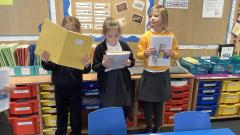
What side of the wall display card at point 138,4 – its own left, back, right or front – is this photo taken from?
front

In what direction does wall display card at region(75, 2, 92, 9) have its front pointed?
toward the camera

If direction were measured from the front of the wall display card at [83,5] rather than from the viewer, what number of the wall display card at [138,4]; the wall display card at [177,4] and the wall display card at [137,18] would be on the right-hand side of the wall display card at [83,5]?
0

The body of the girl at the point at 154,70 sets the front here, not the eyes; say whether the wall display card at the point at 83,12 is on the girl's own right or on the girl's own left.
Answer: on the girl's own right

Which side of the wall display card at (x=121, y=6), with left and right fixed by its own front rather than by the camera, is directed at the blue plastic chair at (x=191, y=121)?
front

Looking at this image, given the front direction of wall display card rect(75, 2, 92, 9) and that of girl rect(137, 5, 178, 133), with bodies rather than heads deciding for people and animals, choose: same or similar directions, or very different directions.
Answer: same or similar directions

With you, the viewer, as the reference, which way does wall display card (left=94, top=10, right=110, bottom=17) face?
facing the viewer

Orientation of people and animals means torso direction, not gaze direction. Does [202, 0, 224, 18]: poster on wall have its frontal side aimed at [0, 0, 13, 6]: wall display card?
no

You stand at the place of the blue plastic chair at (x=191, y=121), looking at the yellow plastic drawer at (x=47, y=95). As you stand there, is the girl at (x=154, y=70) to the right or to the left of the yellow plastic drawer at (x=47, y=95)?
right

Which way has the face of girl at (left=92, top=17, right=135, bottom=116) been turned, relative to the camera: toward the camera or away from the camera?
toward the camera

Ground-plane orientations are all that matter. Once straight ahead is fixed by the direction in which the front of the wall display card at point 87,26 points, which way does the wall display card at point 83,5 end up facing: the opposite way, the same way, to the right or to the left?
the same way

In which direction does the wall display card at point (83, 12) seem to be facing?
toward the camera

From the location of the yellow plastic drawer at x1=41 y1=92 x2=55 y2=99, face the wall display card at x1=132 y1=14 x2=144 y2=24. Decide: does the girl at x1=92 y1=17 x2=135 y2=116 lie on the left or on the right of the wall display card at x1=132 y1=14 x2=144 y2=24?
right

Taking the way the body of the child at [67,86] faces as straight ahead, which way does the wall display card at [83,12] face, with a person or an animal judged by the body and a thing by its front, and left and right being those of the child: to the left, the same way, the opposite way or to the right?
the same way

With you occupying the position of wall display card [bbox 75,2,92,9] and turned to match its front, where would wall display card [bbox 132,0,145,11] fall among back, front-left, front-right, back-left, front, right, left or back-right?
left
